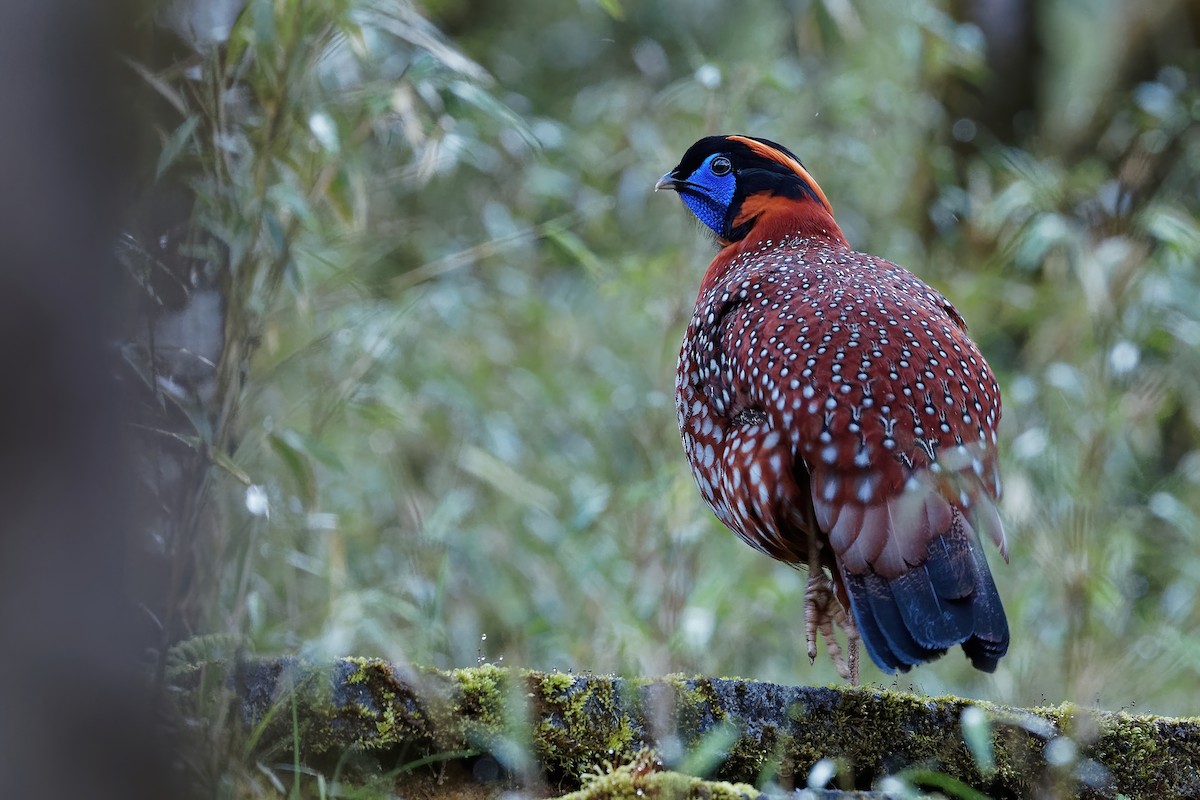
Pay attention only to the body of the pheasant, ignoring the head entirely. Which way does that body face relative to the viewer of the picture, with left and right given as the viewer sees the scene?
facing away from the viewer and to the left of the viewer
